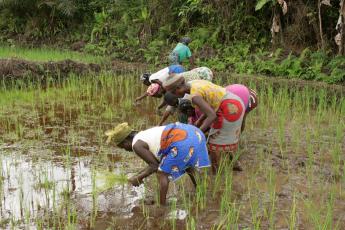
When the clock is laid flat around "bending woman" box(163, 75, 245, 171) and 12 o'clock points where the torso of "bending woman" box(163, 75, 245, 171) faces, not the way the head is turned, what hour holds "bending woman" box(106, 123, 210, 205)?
"bending woman" box(106, 123, 210, 205) is roughly at 10 o'clock from "bending woman" box(163, 75, 245, 171).

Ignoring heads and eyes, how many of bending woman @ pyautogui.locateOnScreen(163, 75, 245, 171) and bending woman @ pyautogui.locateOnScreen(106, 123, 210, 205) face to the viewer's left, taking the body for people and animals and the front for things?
2

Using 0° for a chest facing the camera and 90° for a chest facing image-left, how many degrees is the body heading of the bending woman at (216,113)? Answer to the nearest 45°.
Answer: approximately 90°

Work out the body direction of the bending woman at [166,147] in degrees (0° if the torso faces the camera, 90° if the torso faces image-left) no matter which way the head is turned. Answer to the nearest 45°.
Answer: approximately 90°

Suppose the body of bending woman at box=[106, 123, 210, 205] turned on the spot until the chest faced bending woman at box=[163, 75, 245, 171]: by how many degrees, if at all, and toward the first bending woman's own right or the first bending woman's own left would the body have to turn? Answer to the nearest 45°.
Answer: approximately 135° to the first bending woman's own right

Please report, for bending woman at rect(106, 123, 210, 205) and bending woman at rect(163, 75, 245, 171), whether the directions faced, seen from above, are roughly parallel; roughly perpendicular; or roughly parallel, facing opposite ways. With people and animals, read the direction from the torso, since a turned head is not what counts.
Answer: roughly parallel
